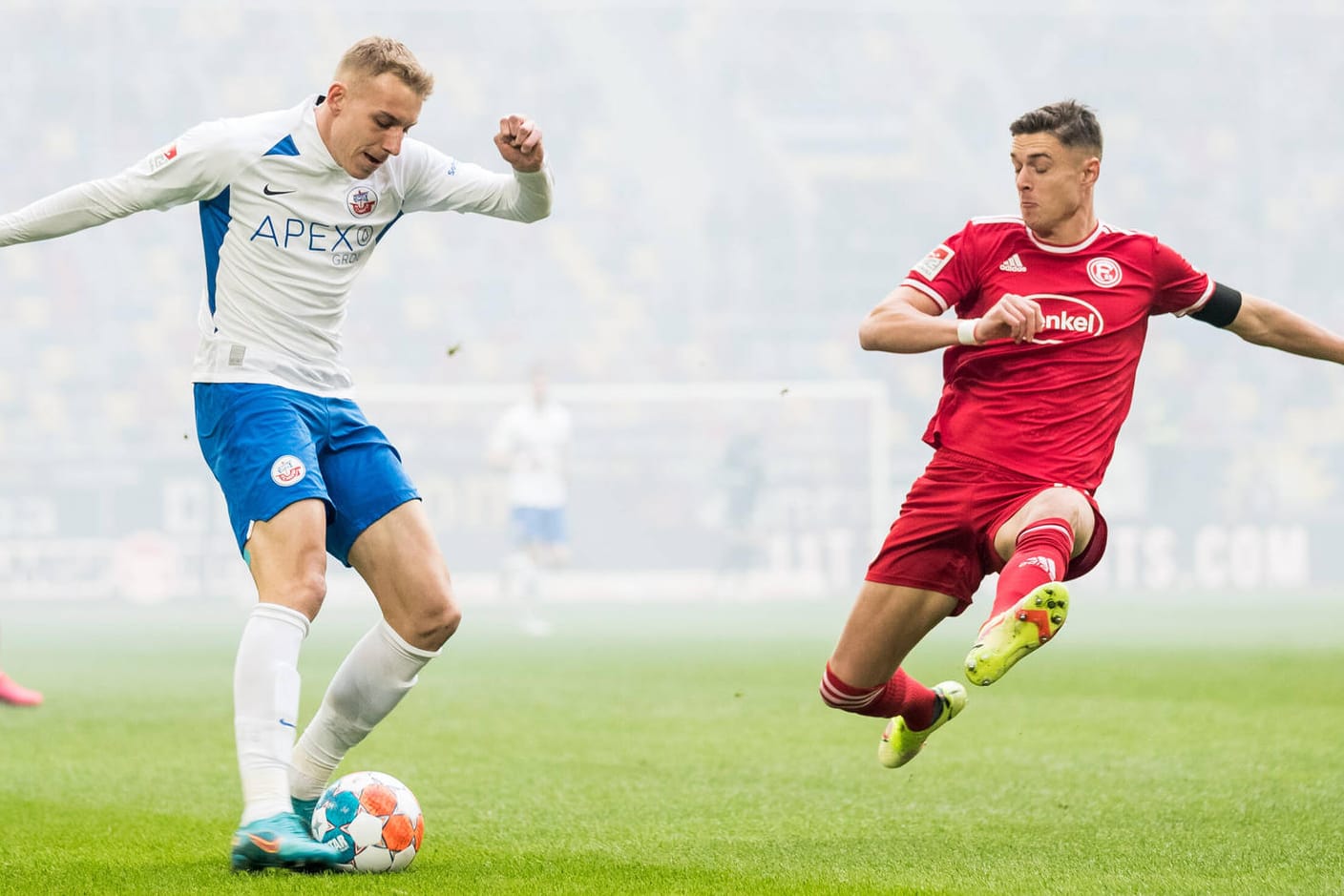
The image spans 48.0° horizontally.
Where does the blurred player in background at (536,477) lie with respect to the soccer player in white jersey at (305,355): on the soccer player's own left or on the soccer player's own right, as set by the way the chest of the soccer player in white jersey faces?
on the soccer player's own left

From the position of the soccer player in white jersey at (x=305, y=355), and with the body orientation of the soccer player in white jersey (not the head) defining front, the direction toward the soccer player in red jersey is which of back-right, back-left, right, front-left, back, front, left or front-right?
front-left

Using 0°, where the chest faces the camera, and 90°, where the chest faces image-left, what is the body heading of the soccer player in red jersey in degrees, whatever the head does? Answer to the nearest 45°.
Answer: approximately 0°

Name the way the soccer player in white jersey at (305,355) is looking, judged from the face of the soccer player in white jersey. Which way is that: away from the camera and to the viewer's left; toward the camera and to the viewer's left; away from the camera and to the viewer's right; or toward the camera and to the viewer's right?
toward the camera and to the viewer's right

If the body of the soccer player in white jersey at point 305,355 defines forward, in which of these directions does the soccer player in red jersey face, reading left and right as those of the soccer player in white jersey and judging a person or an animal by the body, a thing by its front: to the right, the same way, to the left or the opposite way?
to the right

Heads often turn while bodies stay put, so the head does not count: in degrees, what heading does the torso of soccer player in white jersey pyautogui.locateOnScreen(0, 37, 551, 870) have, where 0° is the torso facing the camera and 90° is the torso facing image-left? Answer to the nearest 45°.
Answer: approximately 315°

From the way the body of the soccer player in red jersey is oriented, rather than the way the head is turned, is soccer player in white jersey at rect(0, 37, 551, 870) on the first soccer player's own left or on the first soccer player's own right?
on the first soccer player's own right

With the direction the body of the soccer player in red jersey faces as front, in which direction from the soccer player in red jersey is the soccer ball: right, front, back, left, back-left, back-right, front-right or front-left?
front-right

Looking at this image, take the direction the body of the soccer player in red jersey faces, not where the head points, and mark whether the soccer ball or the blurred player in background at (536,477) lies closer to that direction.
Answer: the soccer ball
